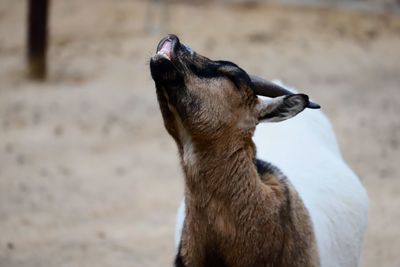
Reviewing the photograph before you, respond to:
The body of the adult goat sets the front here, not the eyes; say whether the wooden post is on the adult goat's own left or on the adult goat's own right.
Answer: on the adult goat's own right

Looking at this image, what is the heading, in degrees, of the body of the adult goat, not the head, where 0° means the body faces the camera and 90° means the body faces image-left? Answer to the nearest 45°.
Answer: approximately 45°
